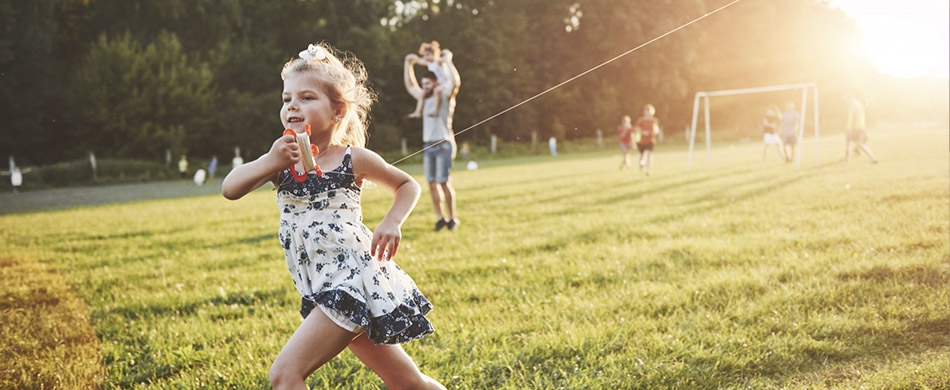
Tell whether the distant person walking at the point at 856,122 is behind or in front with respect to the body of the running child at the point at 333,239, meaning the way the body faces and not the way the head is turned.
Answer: behind

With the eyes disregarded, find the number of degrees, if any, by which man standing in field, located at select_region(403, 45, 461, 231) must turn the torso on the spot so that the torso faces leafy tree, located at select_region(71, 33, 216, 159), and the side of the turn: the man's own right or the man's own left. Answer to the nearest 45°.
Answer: approximately 90° to the man's own right

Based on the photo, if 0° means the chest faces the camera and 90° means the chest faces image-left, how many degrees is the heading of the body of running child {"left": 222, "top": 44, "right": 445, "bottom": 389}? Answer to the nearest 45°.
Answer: approximately 45°

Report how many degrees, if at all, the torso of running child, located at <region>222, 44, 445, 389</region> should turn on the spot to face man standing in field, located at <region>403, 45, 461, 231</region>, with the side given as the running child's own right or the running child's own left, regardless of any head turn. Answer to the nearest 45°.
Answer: approximately 135° to the running child's own right
